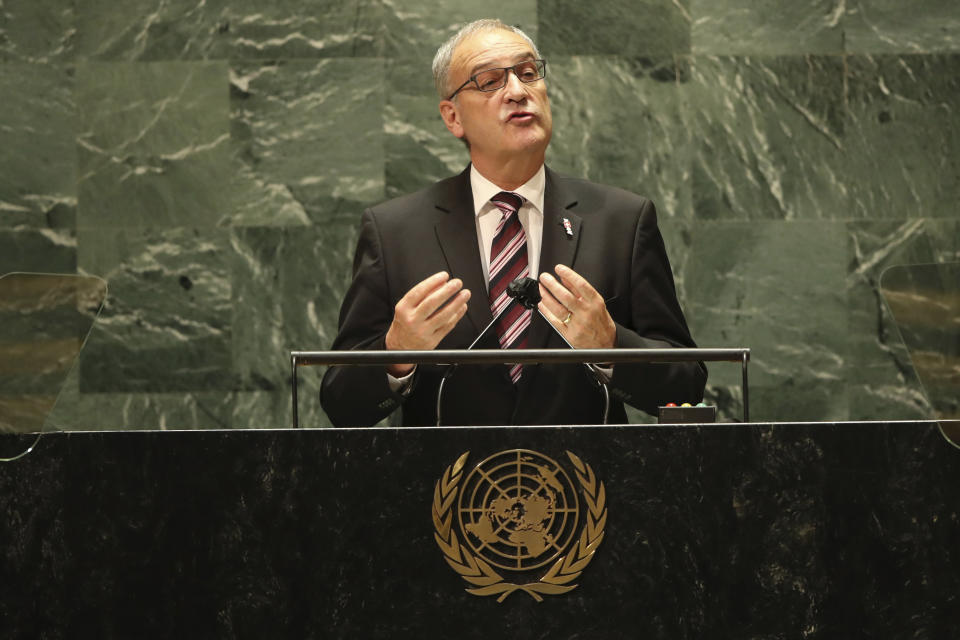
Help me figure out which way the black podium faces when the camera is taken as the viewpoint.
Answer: facing the viewer

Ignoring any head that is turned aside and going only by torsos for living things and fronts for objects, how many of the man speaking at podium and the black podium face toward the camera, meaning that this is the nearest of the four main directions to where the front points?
2

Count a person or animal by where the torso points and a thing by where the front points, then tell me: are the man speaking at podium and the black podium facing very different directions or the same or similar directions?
same or similar directions

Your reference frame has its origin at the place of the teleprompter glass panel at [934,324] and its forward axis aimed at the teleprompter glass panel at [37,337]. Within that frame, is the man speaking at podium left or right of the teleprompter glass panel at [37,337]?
right

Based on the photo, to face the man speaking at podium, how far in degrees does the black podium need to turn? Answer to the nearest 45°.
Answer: approximately 180°

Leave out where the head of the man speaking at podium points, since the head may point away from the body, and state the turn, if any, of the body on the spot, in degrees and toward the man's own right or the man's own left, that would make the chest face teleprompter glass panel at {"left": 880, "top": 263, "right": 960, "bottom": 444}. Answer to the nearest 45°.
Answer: approximately 45° to the man's own left

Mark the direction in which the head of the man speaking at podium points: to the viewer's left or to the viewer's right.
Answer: to the viewer's right

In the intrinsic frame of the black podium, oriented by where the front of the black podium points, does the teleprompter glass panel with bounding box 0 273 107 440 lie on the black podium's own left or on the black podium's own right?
on the black podium's own right

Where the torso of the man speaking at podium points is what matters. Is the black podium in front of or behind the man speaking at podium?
in front
